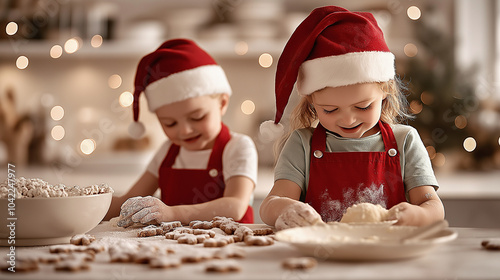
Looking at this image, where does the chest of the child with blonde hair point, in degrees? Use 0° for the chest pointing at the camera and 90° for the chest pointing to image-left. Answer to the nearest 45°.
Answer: approximately 0°

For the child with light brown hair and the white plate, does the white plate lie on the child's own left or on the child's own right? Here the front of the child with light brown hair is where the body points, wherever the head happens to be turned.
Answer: on the child's own left

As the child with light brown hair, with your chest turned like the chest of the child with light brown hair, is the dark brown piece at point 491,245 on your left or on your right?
on your left

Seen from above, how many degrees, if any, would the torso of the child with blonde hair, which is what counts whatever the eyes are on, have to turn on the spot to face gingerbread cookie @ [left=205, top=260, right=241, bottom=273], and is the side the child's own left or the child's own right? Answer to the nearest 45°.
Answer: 0° — they already face it

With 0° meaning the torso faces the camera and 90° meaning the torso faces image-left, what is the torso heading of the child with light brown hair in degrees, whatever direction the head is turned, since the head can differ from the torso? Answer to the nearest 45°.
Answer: approximately 45°
